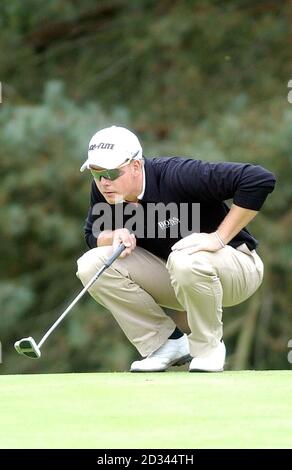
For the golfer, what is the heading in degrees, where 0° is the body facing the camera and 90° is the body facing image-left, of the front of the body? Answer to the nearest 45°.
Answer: approximately 45°
